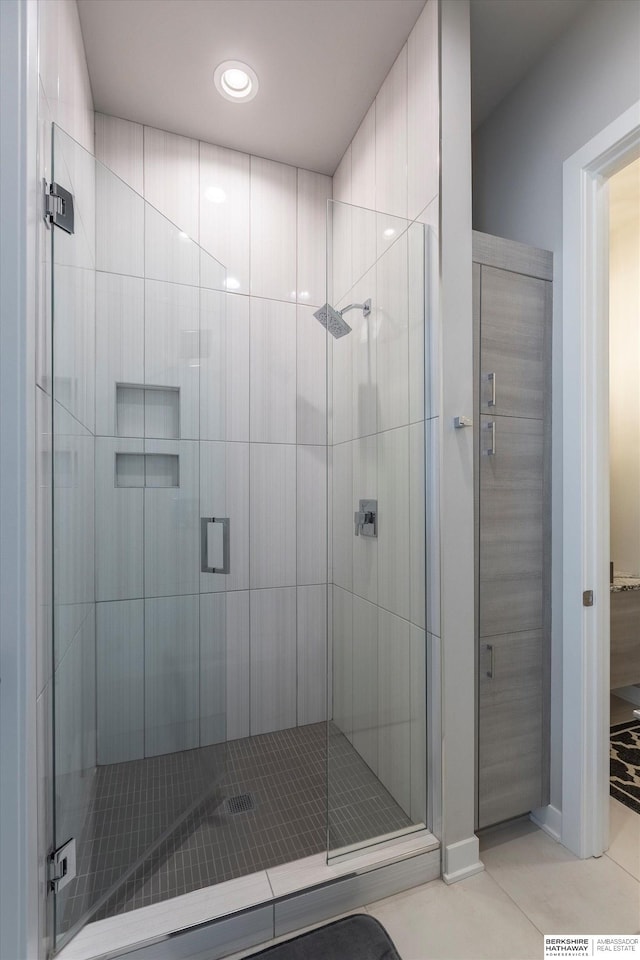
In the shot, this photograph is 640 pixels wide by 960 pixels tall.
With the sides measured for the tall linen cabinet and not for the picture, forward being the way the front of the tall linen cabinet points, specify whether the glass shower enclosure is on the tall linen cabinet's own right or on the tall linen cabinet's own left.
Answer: on the tall linen cabinet's own right

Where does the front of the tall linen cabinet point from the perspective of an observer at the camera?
facing the viewer and to the right of the viewer
